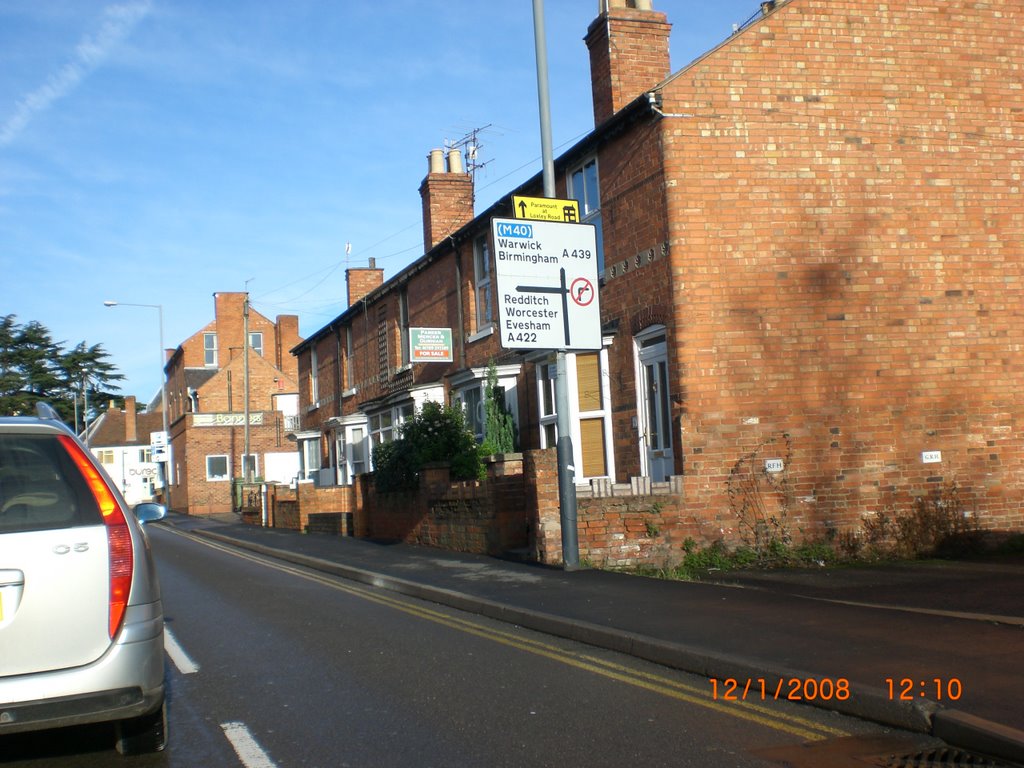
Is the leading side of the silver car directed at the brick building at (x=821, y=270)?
no

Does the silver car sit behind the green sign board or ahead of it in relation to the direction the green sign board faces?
ahead

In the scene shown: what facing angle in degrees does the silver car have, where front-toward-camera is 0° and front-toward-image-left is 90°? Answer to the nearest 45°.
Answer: approximately 180°

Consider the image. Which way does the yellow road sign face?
toward the camera

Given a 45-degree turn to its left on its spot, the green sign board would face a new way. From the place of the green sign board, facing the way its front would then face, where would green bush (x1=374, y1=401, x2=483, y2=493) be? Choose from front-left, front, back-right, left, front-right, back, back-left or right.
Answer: front-right

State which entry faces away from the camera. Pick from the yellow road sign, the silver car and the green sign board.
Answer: the silver car

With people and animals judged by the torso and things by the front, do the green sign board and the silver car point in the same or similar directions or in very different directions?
very different directions

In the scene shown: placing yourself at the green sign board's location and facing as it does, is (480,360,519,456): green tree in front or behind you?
in front

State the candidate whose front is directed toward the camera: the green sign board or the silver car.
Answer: the green sign board

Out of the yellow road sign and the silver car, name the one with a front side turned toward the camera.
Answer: the yellow road sign

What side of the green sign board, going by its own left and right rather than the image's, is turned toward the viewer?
front
